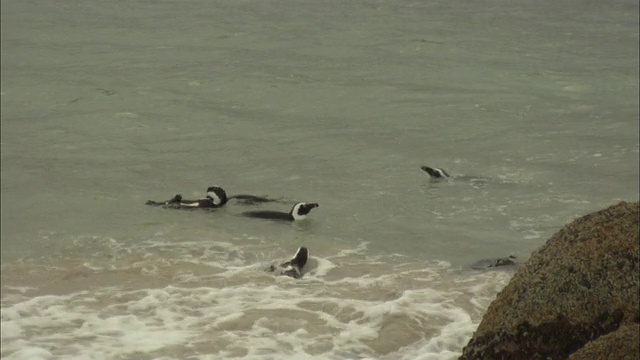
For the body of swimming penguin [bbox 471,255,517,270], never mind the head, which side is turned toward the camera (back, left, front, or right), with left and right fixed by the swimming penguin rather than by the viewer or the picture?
right

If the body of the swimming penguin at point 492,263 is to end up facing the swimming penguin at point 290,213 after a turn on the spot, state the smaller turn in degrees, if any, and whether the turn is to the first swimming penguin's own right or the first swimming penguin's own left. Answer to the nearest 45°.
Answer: approximately 135° to the first swimming penguin's own left

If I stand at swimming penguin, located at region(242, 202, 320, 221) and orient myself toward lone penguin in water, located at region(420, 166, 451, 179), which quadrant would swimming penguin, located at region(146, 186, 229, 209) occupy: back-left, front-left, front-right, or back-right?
back-left

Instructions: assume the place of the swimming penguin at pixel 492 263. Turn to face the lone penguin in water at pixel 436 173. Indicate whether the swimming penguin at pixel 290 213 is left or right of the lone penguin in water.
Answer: left

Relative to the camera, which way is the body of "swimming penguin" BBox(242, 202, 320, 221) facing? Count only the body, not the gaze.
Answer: to the viewer's right

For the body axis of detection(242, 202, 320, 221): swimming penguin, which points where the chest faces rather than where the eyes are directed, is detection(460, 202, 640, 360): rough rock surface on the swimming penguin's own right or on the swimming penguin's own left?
on the swimming penguin's own right

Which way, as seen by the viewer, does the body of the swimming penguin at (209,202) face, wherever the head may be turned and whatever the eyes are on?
to the viewer's right

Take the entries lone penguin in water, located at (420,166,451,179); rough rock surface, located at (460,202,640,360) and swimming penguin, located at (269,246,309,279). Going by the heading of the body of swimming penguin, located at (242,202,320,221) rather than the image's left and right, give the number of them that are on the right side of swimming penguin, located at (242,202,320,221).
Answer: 2

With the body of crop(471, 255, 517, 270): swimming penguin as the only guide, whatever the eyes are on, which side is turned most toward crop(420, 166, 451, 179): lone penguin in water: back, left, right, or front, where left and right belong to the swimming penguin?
left

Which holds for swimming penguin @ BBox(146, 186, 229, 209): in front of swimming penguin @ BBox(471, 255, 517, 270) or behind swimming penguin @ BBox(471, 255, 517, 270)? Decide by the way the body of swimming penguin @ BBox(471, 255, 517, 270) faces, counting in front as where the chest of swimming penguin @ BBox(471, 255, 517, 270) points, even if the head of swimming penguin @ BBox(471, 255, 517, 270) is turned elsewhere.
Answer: behind

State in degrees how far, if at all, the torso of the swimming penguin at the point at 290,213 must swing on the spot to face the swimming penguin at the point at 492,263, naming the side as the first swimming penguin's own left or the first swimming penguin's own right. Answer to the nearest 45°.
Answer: approximately 45° to the first swimming penguin's own right

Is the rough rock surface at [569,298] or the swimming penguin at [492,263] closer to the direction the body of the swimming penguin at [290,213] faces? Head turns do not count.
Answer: the swimming penguin
